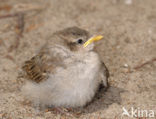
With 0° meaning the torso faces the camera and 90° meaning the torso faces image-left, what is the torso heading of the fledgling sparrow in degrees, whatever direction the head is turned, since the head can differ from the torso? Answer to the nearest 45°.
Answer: approximately 315°
